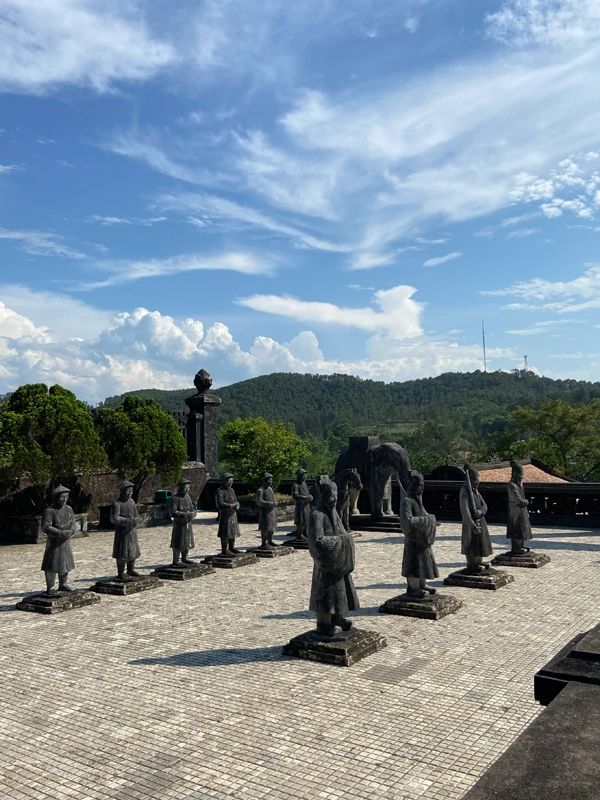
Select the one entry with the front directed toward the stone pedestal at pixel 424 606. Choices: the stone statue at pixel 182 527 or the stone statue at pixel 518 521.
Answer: the stone statue at pixel 182 527

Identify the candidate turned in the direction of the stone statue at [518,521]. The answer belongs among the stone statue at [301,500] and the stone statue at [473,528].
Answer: the stone statue at [301,500]

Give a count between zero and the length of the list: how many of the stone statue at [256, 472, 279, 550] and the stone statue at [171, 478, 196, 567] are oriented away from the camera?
0

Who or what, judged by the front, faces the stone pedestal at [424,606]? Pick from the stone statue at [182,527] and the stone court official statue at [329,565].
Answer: the stone statue

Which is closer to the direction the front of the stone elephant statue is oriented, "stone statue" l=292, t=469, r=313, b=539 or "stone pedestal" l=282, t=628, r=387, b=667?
the stone pedestal

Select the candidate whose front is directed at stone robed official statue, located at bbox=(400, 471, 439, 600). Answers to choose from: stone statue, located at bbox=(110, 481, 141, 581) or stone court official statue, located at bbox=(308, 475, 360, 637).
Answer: the stone statue

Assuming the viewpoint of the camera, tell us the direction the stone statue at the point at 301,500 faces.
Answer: facing the viewer and to the right of the viewer

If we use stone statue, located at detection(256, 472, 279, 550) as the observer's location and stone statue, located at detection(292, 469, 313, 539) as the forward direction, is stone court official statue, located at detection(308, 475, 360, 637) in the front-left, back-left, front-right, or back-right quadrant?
back-right

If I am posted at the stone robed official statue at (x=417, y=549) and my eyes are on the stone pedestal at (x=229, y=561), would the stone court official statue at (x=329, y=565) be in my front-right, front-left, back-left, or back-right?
back-left

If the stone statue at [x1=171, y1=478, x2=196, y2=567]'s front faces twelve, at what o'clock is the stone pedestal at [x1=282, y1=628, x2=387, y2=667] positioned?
The stone pedestal is roughly at 1 o'clock from the stone statue.
